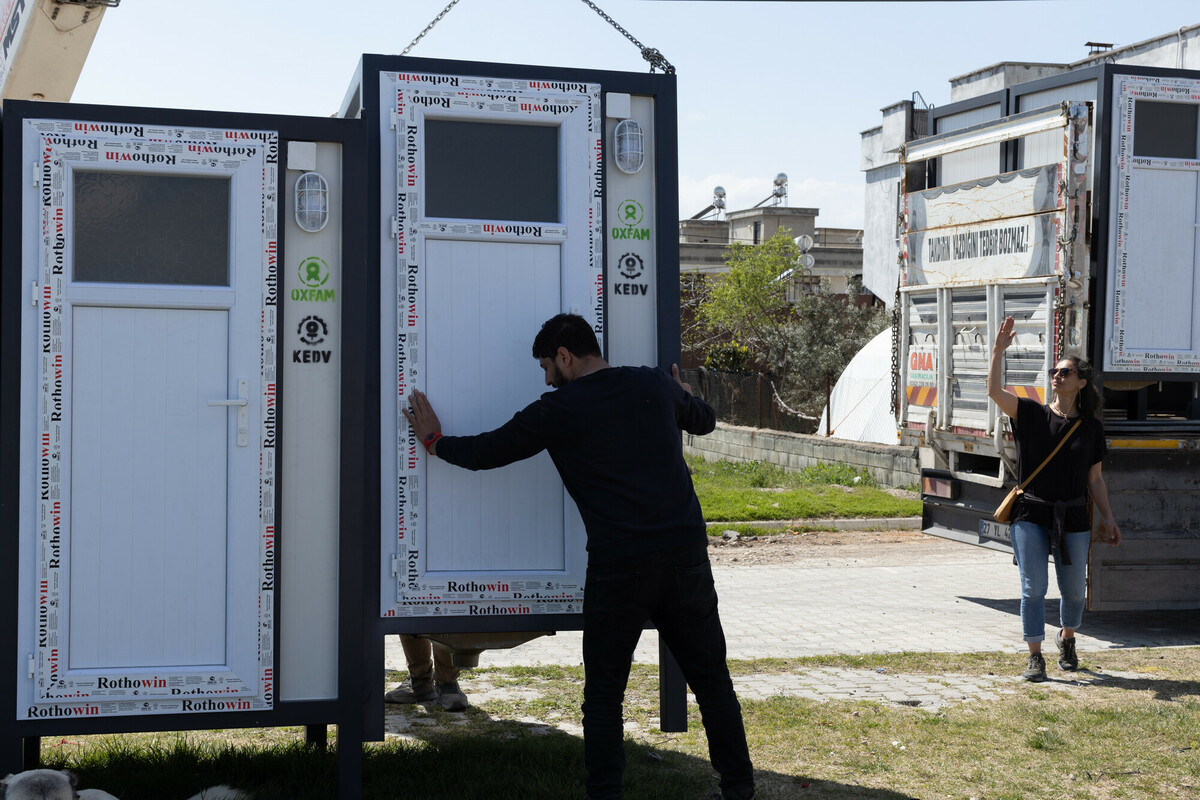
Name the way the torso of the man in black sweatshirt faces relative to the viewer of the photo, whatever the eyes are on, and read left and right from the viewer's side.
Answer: facing away from the viewer

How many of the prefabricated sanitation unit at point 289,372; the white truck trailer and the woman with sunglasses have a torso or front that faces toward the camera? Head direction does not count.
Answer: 2

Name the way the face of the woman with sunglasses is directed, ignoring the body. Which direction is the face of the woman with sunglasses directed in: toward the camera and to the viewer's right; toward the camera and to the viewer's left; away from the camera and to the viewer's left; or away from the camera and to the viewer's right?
toward the camera and to the viewer's left

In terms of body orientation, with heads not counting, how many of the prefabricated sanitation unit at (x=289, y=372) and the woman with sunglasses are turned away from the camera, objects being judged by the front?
0

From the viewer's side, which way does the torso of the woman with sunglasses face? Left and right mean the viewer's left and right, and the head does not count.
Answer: facing the viewer

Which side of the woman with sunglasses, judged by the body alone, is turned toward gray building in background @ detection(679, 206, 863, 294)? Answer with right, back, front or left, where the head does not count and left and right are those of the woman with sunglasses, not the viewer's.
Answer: back

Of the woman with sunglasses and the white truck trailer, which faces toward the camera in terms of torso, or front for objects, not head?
the woman with sunglasses

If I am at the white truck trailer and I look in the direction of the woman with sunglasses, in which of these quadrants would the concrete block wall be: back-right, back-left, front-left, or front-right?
back-right

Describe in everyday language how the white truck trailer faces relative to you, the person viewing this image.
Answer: facing away from the viewer and to the right of the viewer

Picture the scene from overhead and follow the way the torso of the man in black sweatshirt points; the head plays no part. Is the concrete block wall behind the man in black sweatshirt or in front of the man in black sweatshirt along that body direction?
in front

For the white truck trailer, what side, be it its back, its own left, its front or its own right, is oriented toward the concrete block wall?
left

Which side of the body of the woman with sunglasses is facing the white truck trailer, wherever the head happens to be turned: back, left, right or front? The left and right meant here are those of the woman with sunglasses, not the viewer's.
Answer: back
